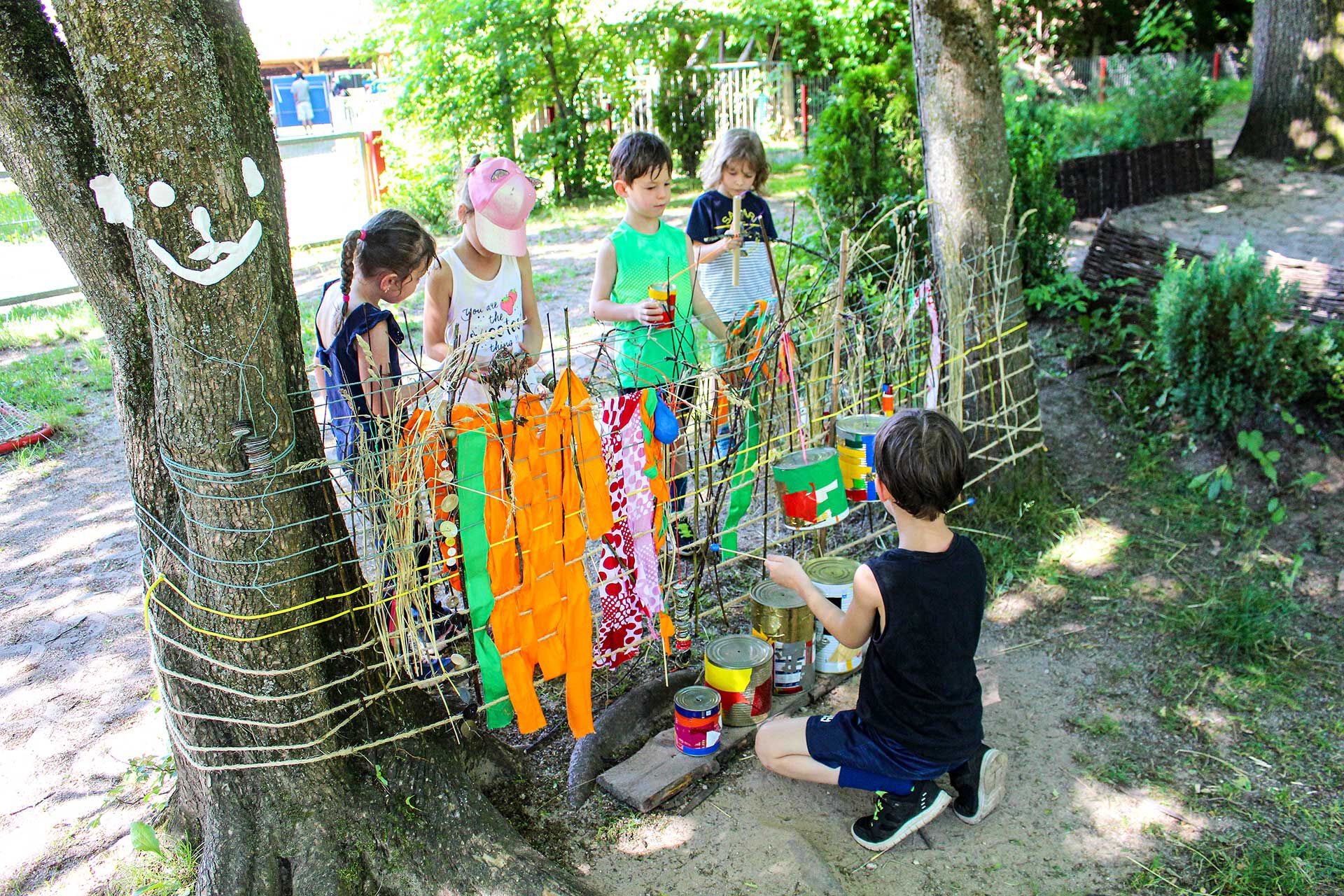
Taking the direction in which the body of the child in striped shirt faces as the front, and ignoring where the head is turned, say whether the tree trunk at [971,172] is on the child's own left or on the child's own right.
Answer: on the child's own left

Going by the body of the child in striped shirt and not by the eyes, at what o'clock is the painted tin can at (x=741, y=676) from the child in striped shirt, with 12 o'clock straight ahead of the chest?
The painted tin can is roughly at 12 o'clock from the child in striped shirt.

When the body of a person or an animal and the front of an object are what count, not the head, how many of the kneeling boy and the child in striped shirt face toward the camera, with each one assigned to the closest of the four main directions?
1

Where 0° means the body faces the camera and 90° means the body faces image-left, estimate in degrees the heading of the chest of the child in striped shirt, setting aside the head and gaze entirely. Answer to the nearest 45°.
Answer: approximately 0°

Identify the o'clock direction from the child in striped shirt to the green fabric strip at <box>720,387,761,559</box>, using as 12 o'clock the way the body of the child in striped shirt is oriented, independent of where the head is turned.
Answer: The green fabric strip is roughly at 12 o'clock from the child in striped shirt.

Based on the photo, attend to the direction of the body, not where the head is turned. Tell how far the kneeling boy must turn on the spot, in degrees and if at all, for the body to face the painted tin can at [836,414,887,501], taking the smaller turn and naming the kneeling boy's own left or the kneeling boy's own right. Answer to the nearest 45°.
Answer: approximately 45° to the kneeling boy's own right

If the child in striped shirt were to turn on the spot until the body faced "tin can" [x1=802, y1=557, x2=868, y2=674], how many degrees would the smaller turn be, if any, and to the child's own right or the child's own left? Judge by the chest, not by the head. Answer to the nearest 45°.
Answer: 0° — they already face it

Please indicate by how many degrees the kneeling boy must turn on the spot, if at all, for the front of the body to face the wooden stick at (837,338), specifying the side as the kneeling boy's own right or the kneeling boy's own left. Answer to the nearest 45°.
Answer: approximately 45° to the kneeling boy's own right

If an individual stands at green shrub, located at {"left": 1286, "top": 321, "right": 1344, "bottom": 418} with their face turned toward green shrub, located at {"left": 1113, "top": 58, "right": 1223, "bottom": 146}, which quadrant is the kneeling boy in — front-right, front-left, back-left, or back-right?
back-left

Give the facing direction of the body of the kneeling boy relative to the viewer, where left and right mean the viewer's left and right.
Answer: facing away from the viewer and to the left of the viewer
